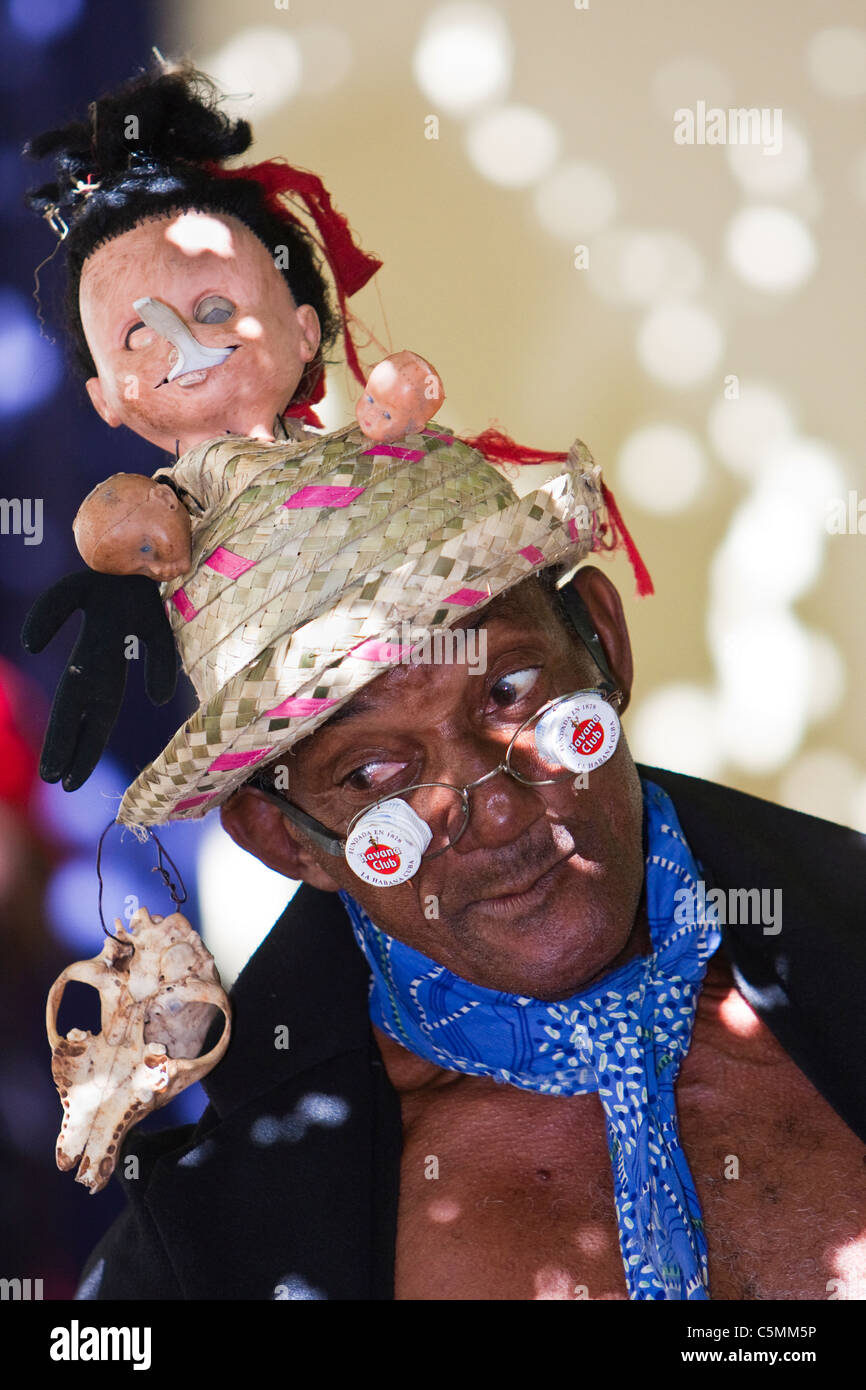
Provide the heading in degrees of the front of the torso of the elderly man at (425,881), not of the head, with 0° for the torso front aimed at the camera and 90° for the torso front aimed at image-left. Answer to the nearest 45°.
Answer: approximately 0°
